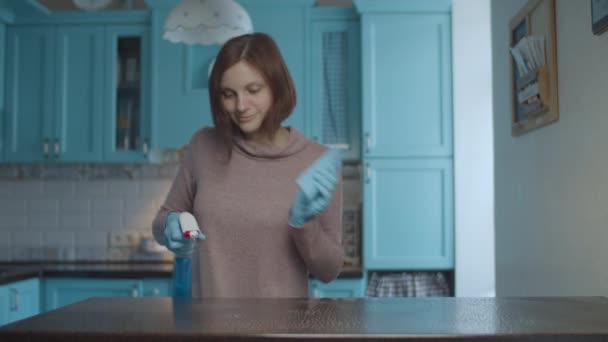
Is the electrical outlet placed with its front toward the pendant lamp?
yes

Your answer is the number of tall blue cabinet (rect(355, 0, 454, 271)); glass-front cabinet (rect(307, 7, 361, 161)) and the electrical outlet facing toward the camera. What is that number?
3

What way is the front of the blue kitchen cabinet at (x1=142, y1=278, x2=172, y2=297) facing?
toward the camera

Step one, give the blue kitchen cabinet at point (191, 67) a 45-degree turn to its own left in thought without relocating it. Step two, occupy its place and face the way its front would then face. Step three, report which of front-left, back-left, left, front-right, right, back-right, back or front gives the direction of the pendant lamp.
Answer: front-right

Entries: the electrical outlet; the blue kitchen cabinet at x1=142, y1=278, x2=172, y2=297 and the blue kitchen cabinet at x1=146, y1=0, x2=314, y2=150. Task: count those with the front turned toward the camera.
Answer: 3

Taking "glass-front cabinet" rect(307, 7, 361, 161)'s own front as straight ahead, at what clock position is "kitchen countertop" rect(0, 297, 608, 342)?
The kitchen countertop is roughly at 12 o'clock from the glass-front cabinet.

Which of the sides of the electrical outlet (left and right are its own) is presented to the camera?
front

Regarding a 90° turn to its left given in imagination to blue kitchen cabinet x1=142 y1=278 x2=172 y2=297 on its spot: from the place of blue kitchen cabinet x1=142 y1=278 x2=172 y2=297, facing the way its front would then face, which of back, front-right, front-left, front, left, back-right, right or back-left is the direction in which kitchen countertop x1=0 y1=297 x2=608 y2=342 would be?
right

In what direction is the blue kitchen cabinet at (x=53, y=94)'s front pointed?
toward the camera

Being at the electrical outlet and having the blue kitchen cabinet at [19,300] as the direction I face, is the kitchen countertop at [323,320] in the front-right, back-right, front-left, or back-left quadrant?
front-left

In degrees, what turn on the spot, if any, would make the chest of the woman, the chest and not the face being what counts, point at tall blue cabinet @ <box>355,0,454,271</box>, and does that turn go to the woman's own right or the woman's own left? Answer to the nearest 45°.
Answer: approximately 135° to the woman's own left

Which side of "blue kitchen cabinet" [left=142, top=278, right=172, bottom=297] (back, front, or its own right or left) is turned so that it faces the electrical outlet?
back
